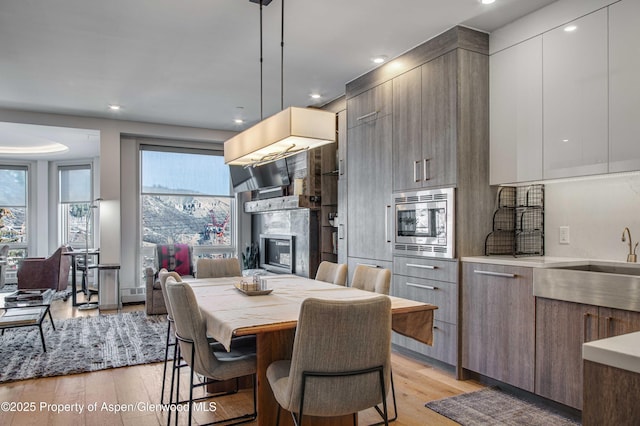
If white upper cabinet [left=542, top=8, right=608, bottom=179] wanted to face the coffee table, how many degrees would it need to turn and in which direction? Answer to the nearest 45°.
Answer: approximately 45° to its right

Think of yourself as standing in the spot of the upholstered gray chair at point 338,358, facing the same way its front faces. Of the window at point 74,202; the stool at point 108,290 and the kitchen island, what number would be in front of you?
2

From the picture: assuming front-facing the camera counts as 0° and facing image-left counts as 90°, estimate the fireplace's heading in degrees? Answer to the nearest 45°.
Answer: approximately 45°

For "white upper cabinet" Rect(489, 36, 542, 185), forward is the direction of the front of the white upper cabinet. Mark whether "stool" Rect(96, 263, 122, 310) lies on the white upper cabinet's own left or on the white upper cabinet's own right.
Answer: on the white upper cabinet's own right

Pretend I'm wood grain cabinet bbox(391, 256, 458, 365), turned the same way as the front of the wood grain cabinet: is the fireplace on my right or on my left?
on my right

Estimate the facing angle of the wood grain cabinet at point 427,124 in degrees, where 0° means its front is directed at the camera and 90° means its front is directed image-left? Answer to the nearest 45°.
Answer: approximately 45°

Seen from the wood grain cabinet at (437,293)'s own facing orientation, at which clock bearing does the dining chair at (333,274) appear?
The dining chair is roughly at 1 o'clock from the wood grain cabinet.
